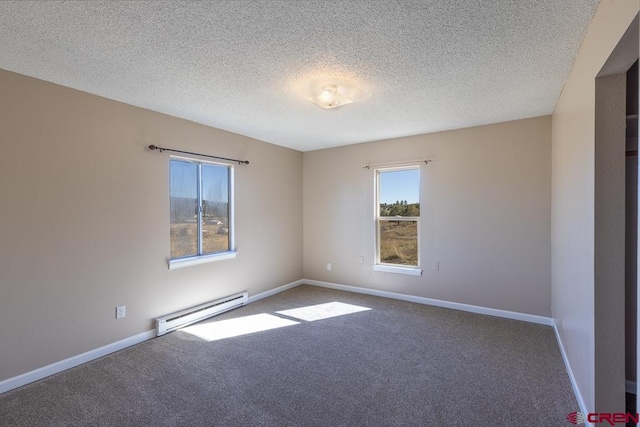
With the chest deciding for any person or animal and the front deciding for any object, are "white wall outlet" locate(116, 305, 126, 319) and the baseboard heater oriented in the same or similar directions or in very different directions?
same or similar directions

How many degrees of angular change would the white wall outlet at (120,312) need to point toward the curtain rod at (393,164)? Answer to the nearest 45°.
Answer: approximately 45° to its left

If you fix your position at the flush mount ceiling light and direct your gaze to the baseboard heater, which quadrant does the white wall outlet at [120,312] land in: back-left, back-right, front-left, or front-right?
front-left

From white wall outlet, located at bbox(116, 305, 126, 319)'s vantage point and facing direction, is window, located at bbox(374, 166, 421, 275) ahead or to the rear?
ahead

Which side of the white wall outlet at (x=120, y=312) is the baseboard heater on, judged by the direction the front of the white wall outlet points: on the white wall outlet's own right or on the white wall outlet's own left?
on the white wall outlet's own left

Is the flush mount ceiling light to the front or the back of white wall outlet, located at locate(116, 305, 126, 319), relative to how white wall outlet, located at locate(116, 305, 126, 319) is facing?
to the front

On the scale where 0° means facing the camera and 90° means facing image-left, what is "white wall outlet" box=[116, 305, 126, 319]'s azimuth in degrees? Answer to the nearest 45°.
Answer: approximately 315°

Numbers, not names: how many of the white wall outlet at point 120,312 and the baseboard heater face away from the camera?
0

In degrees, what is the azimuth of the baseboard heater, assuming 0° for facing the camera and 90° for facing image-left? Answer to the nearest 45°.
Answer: approximately 315°

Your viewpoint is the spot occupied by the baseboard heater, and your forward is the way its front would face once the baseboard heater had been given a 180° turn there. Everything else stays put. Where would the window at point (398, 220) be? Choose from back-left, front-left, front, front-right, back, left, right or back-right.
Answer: back-right

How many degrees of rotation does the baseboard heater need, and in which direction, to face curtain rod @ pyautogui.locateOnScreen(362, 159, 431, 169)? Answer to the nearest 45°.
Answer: approximately 45° to its left
